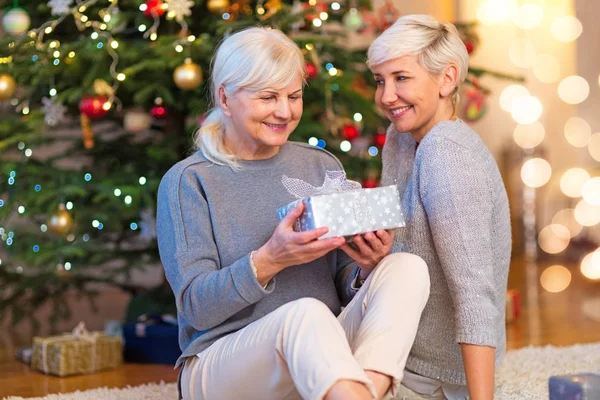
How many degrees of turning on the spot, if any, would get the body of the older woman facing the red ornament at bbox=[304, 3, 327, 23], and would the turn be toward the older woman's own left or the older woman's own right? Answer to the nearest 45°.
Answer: approximately 135° to the older woman's own left

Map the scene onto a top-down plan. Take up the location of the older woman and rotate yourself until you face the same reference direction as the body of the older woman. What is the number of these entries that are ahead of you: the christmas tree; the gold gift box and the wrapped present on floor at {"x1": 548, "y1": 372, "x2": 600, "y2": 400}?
1

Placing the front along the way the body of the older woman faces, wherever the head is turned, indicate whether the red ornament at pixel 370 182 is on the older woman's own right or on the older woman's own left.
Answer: on the older woman's own left

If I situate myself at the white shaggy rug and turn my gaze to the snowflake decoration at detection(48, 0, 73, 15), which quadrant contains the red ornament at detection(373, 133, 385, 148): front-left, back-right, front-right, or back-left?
front-right

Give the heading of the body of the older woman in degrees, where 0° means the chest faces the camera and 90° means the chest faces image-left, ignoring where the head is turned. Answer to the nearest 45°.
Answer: approximately 315°

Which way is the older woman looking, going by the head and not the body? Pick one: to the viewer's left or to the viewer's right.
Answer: to the viewer's right

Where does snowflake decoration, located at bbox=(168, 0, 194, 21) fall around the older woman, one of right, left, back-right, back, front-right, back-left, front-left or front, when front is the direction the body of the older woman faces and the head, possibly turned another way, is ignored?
back-left

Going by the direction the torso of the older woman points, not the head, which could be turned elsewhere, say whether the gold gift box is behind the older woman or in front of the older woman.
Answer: behind

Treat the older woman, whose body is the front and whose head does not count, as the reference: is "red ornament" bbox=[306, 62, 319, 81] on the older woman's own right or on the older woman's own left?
on the older woman's own left

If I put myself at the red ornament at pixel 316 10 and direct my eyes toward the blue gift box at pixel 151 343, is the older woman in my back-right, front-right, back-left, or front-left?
front-left
